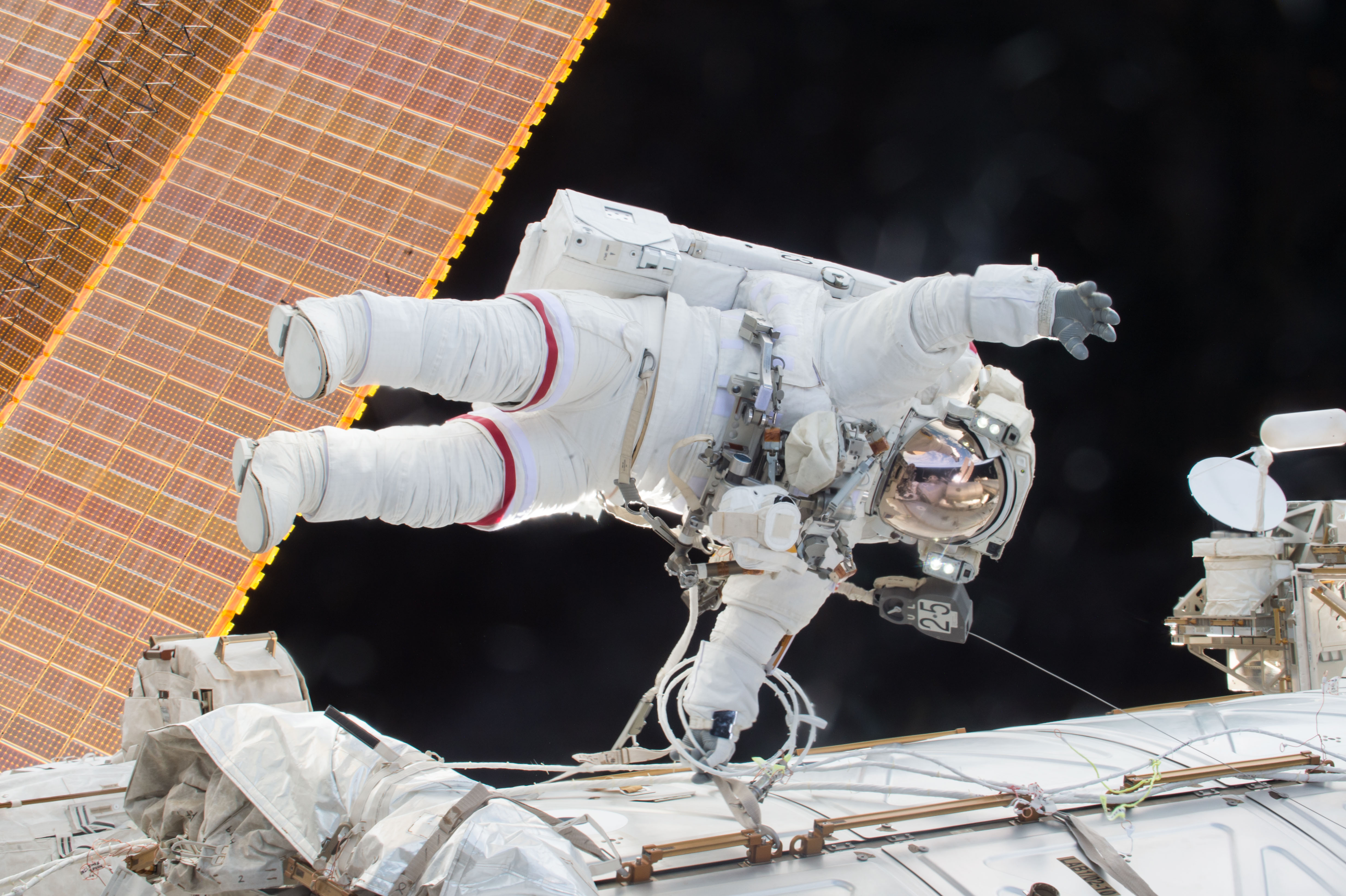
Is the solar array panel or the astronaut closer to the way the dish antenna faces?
the astronaut

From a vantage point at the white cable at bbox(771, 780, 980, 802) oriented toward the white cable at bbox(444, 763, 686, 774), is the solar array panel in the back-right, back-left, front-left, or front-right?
front-right

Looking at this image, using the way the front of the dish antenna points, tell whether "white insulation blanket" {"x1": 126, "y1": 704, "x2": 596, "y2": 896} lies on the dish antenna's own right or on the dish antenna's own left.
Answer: on the dish antenna's own right

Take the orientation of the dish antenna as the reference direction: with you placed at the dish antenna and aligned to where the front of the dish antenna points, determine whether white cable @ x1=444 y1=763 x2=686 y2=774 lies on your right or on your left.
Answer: on your right

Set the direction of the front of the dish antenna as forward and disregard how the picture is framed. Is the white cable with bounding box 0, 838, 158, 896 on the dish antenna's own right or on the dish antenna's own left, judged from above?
on the dish antenna's own right

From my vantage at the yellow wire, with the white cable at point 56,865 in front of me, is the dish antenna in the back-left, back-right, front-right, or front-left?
back-right

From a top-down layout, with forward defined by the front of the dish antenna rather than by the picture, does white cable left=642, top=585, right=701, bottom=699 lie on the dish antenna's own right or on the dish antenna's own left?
on the dish antenna's own right

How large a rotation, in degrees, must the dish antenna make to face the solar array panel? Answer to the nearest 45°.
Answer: approximately 135° to its right
